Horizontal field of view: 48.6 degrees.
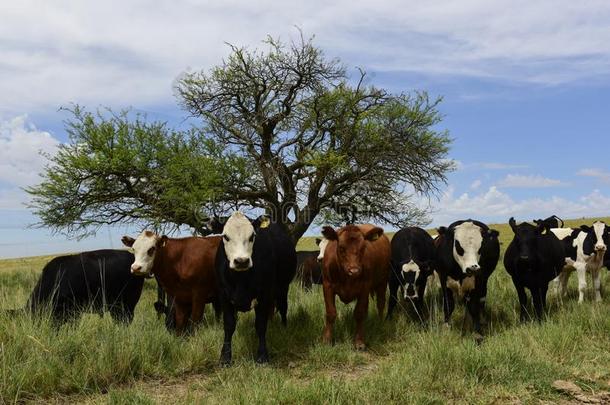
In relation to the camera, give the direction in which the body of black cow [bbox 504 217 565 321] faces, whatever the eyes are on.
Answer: toward the camera

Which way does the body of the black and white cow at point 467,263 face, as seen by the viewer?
toward the camera

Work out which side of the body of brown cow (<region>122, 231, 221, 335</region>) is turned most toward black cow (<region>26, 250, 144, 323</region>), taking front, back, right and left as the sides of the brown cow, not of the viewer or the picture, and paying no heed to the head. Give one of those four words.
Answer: right

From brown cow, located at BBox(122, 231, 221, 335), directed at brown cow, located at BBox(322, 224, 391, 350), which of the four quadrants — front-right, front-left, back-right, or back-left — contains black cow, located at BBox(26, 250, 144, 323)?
back-left

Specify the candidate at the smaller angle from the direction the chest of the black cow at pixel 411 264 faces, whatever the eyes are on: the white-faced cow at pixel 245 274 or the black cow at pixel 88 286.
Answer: the white-faced cow

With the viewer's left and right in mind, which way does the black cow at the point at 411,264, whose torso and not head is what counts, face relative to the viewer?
facing the viewer

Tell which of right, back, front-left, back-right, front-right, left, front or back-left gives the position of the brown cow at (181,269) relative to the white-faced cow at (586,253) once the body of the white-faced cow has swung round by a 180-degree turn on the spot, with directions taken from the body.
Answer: left

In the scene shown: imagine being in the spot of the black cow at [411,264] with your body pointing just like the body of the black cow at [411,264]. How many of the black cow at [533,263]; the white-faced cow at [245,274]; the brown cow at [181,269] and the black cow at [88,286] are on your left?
1

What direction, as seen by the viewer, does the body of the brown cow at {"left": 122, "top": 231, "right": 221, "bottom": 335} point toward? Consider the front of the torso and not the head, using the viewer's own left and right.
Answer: facing the viewer and to the left of the viewer

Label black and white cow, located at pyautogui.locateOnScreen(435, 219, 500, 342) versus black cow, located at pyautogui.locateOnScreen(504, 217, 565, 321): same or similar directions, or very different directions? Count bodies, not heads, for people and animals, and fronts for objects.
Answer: same or similar directions

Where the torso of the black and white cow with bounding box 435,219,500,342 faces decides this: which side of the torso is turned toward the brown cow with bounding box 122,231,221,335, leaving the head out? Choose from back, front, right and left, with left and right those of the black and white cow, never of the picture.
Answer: right

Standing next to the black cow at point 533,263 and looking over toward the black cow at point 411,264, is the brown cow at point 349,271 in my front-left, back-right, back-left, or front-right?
front-left
